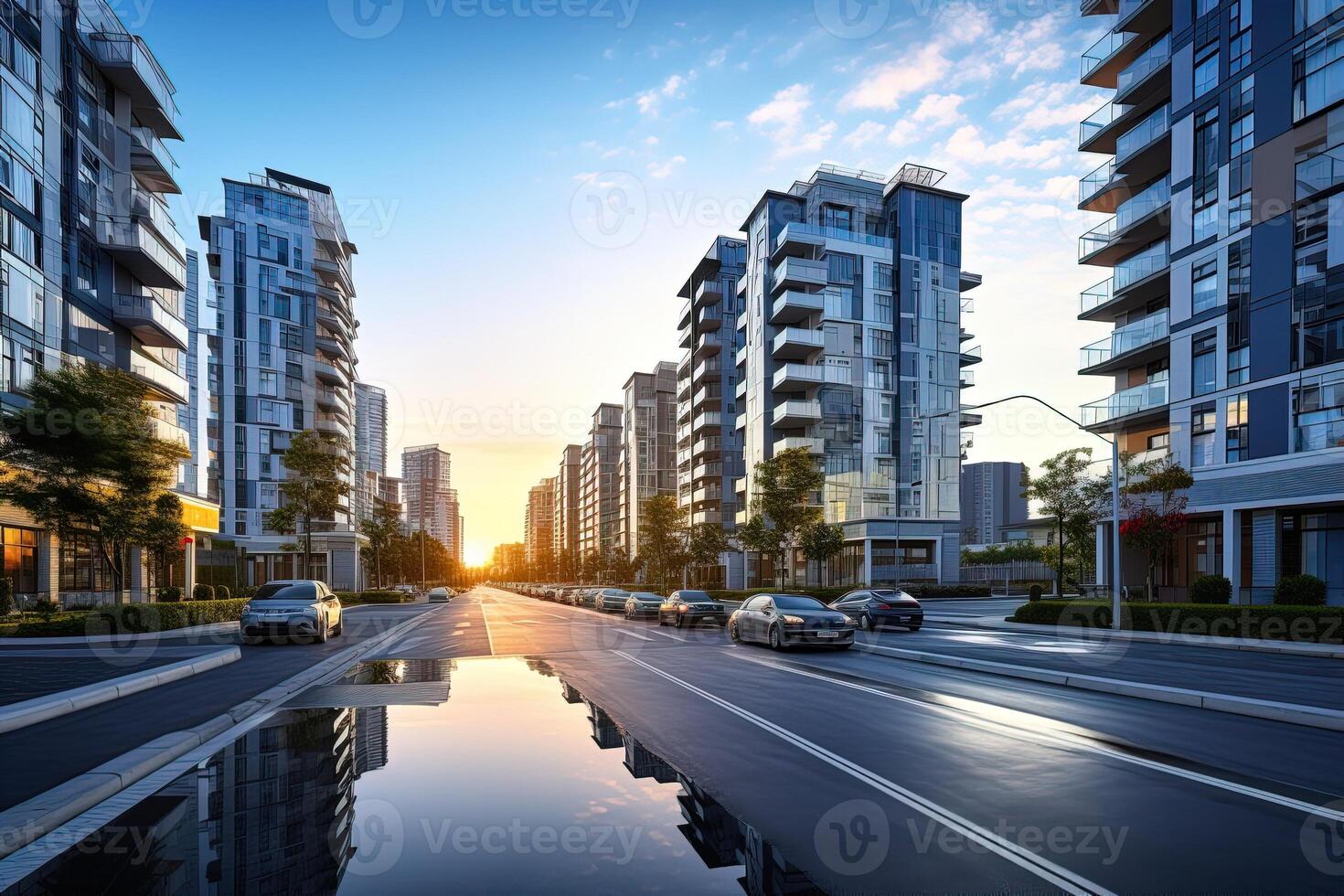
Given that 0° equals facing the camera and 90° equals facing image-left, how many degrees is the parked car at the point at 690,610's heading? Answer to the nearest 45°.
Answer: approximately 315°

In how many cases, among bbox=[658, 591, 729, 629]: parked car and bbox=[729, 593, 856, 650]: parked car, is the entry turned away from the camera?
0

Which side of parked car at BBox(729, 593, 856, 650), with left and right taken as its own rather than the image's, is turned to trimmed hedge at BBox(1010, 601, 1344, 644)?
left

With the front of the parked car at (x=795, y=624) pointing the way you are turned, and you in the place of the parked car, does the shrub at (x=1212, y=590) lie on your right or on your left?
on your left

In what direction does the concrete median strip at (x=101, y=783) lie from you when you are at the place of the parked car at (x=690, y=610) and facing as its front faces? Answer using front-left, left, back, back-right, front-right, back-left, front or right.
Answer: front-right

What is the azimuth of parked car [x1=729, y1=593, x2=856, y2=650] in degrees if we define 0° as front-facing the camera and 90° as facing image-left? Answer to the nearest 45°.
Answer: approximately 315°

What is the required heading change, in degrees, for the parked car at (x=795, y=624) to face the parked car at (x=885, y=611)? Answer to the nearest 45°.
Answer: approximately 135° to its left
